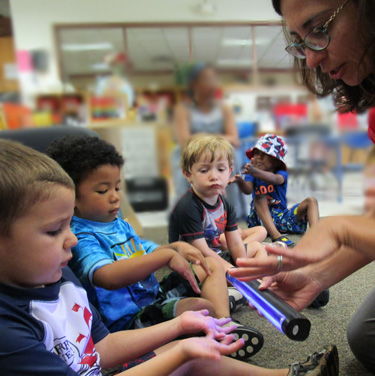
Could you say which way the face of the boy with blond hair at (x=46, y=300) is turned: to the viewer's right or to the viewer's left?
to the viewer's right

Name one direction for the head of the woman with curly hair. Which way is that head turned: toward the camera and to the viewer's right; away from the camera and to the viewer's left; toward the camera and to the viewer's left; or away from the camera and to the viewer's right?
toward the camera and to the viewer's left

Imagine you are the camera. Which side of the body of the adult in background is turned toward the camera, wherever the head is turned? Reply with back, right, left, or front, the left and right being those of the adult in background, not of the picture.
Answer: front

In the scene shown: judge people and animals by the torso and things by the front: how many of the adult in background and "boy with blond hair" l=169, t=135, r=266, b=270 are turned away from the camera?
0

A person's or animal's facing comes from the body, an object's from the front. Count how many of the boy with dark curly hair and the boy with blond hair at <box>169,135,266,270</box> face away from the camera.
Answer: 0

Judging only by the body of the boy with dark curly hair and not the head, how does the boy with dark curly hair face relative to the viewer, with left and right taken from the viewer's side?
facing the viewer and to the right of the viewer

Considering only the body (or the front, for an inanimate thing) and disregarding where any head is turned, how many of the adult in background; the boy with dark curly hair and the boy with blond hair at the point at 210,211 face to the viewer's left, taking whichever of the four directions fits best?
0

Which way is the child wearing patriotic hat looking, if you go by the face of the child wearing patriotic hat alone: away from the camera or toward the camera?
toward the camera
